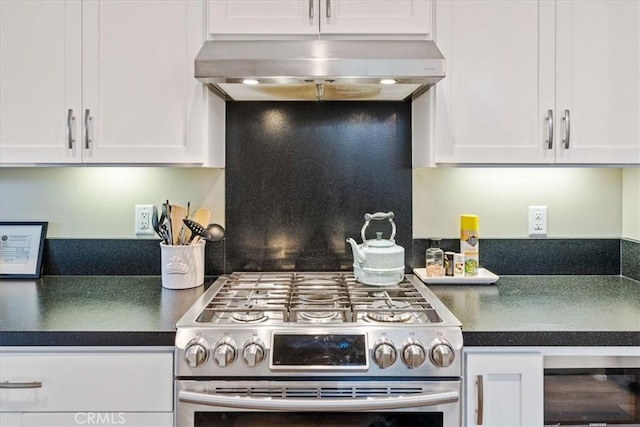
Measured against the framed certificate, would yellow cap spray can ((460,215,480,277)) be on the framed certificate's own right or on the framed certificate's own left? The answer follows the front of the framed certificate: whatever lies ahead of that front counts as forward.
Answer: on the framed certificate's own left

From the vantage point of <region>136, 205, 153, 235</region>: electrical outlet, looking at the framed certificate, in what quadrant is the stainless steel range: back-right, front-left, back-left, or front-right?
back-left

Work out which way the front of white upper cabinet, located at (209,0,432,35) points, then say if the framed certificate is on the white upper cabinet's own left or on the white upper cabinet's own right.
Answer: on the white upper cabinet's own right

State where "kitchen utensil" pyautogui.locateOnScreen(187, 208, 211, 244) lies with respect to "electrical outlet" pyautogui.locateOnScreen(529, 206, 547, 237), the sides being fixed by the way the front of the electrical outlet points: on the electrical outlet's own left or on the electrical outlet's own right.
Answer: on the electrical outlet's own right

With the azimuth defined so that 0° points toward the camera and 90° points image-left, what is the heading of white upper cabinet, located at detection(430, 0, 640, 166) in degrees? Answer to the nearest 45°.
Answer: approximately 0°
